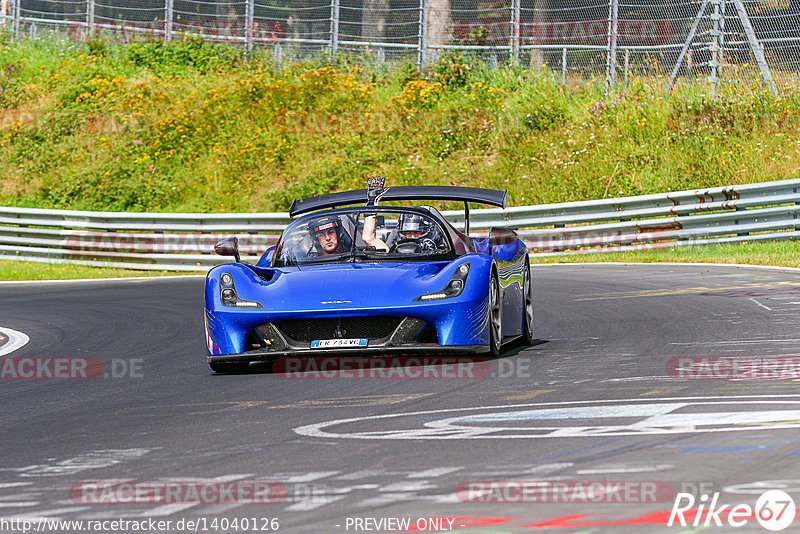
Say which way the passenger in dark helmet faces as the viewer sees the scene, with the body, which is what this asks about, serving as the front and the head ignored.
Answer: toward the camera

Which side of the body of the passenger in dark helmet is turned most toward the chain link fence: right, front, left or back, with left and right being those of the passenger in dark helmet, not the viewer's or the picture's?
back

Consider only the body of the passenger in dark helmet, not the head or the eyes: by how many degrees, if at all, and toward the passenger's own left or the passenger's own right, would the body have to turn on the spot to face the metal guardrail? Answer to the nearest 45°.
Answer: approximately 180°

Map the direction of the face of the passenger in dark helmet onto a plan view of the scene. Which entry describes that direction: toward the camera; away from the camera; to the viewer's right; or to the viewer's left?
toward the camera

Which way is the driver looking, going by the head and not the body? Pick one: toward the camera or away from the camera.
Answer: toward the camera

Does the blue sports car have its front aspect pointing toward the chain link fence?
no

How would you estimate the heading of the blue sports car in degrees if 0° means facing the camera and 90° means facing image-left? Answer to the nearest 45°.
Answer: approximately 0°

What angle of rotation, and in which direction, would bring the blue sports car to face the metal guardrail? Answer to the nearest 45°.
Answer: approximately 180°
